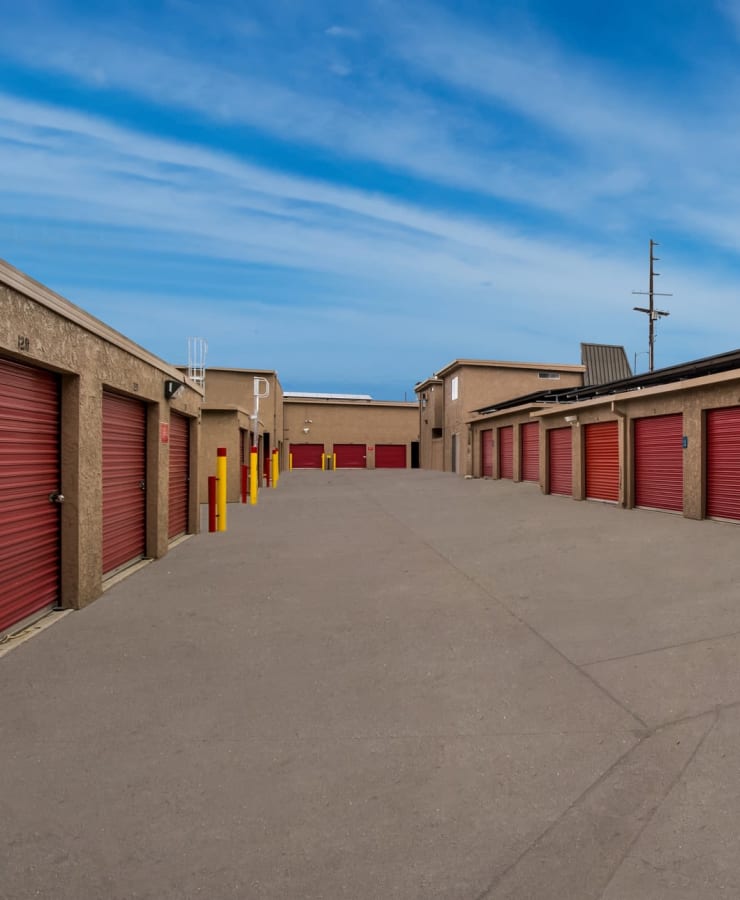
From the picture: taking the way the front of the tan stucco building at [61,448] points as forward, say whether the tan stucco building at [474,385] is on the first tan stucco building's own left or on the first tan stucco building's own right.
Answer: on the first tan stucco building's own left

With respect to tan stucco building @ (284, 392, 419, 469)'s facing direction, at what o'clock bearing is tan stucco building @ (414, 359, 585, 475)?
tan stucco building @ (414, 359, 585, 475) is roughly at 11 o'clock from tan stucco building @ (284, 392, 419, 469).

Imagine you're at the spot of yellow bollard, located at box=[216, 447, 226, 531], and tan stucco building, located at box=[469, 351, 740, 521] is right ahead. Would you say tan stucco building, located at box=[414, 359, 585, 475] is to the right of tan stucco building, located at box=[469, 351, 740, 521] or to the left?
left

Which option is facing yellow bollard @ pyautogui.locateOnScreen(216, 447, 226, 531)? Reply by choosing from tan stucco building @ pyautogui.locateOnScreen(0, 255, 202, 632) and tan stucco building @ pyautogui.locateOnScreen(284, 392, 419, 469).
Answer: tan stucco building @ pyautogui.locateOnScreen(284, 392, 419, 469)

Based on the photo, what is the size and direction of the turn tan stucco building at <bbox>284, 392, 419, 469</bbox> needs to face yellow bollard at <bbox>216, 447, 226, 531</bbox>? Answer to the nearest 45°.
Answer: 0° — it already faces it

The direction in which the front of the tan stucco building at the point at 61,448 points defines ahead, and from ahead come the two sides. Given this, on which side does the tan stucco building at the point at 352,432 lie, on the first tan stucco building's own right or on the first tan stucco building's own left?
on the first tan stucco building's own left
